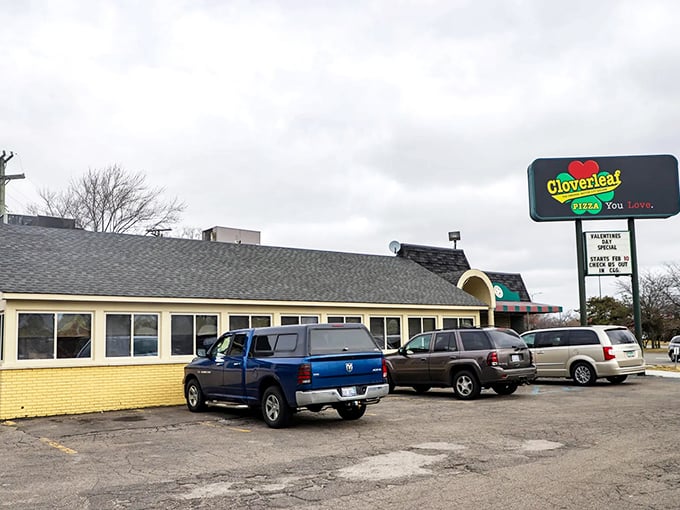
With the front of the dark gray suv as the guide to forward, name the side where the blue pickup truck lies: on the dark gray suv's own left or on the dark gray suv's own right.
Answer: on the dark gray suv's own left

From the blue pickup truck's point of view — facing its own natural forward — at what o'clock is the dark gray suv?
The dark gray suv is roughly at 3 o'clock from the blue pickup truck.

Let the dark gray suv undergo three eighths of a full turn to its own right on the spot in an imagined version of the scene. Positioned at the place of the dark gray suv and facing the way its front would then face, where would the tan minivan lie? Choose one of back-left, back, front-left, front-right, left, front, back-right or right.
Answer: front-left

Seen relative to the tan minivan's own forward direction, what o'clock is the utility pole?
The utility pole is roughly at 11 o'clock from the tan minivan.

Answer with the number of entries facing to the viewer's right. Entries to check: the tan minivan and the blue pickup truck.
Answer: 0

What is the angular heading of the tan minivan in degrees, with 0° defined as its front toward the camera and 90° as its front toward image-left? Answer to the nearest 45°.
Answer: approximately 135°

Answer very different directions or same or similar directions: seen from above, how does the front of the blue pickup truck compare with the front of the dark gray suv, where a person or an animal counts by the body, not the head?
same or similar directions

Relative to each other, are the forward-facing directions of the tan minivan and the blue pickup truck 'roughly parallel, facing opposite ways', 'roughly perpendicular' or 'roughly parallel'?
roughly parallel

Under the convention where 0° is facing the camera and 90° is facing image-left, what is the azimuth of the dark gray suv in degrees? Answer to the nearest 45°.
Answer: approximately 135°

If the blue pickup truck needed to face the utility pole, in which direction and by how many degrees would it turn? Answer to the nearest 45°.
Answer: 0° — it already faces it

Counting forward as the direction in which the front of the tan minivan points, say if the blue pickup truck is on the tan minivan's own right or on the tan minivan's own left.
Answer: on the tan minivan's own left

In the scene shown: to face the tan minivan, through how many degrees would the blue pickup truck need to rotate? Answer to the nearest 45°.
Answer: approximately 90° to its right

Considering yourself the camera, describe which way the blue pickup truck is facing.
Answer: facing away from the viewer and to the left of the viewer
